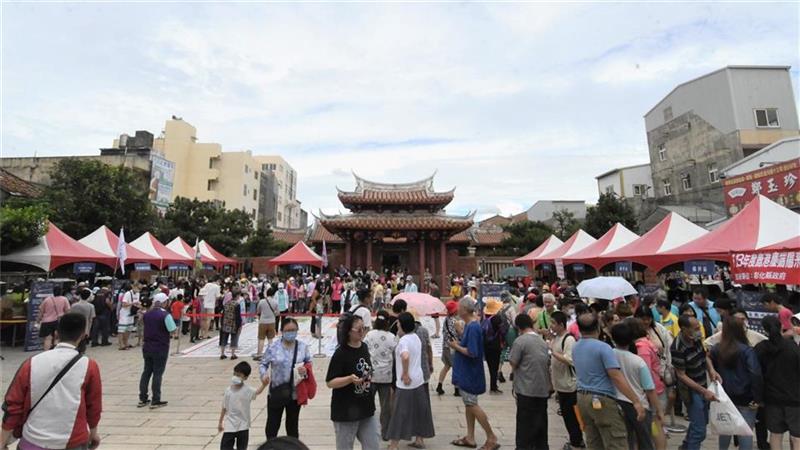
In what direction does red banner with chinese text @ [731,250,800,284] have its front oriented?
toward the camera

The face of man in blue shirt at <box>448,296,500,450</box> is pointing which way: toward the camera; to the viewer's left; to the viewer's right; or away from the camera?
to the viewer's left

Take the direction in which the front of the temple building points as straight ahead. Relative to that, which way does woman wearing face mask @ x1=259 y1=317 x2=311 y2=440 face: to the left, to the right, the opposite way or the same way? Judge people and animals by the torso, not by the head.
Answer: the same way

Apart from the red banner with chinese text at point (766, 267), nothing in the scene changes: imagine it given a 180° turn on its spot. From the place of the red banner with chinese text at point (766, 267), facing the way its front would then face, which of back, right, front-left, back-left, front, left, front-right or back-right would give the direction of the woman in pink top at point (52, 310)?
back-left

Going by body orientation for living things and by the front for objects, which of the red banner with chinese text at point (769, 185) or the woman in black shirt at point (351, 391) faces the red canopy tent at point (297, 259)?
the red banner with chinese text

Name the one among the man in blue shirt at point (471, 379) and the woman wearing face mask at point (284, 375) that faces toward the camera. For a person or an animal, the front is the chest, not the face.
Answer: the woman wearing face mask

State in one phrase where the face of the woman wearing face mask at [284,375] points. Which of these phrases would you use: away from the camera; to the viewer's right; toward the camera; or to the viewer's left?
toward the camera

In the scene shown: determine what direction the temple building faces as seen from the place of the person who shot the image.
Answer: facing the viewer

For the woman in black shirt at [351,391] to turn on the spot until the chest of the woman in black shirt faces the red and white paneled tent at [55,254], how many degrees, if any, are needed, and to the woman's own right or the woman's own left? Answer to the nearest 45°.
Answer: approximately 180°

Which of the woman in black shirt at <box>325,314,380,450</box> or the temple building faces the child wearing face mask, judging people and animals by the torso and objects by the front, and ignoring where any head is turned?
the temple building
